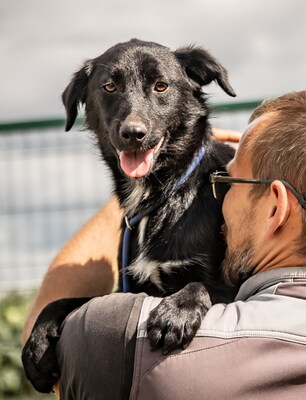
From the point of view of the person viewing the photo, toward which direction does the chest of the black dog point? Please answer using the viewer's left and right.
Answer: facing the viewer and to the left of the viewer
